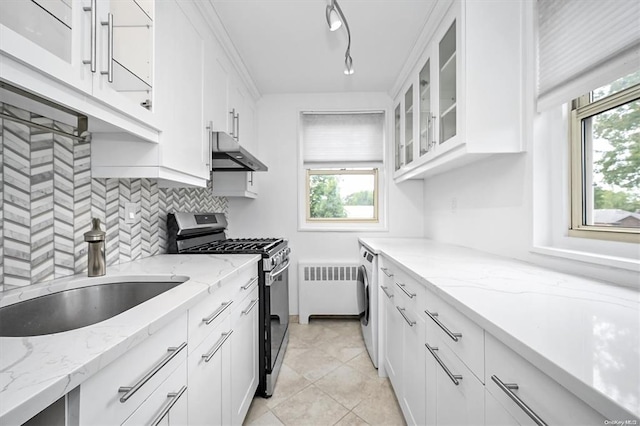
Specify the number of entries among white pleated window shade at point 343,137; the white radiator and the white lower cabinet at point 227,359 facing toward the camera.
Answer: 2

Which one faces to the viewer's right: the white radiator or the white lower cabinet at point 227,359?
the white lower cabinet

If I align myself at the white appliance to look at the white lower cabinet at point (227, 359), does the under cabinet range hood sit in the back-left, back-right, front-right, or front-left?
front-right

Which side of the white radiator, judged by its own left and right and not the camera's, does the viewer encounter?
front

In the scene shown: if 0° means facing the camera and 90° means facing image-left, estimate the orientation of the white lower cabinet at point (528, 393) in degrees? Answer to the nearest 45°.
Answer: approximately 45°

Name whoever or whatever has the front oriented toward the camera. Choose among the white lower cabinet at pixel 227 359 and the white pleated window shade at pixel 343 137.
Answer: the white pleated window shade

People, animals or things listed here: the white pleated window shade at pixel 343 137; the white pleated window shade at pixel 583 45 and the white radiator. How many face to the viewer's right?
0

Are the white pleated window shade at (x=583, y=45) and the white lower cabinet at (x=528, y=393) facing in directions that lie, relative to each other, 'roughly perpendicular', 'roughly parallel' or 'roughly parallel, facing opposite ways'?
roughly parallel

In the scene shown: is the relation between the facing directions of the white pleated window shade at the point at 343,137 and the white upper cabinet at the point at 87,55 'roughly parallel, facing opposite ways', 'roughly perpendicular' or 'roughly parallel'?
roughly perpendicular

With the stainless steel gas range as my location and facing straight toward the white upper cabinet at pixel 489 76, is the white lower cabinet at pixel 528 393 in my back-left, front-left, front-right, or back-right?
front-right

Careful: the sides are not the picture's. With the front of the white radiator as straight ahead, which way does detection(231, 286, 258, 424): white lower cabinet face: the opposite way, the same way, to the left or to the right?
to the left

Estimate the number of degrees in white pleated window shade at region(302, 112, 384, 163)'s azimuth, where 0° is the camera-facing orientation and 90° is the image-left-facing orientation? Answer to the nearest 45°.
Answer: approximately 0°

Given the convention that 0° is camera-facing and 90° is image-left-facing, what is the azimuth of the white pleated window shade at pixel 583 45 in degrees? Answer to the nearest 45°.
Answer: approximately 45°

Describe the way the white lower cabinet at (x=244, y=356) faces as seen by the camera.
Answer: facing to the right of the viewer

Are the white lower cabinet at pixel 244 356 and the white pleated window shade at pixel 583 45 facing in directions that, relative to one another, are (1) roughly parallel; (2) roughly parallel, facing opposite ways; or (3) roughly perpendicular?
roughly parallel, facing opposite ways

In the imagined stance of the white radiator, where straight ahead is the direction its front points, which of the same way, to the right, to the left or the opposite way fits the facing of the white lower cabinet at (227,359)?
to the left

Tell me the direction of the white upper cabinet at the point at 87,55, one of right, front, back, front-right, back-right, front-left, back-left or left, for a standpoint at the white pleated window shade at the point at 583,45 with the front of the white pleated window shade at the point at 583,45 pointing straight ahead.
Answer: front

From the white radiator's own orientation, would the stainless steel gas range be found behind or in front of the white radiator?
in front

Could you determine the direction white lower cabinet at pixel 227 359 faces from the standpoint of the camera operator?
facing to the right of the viewer
